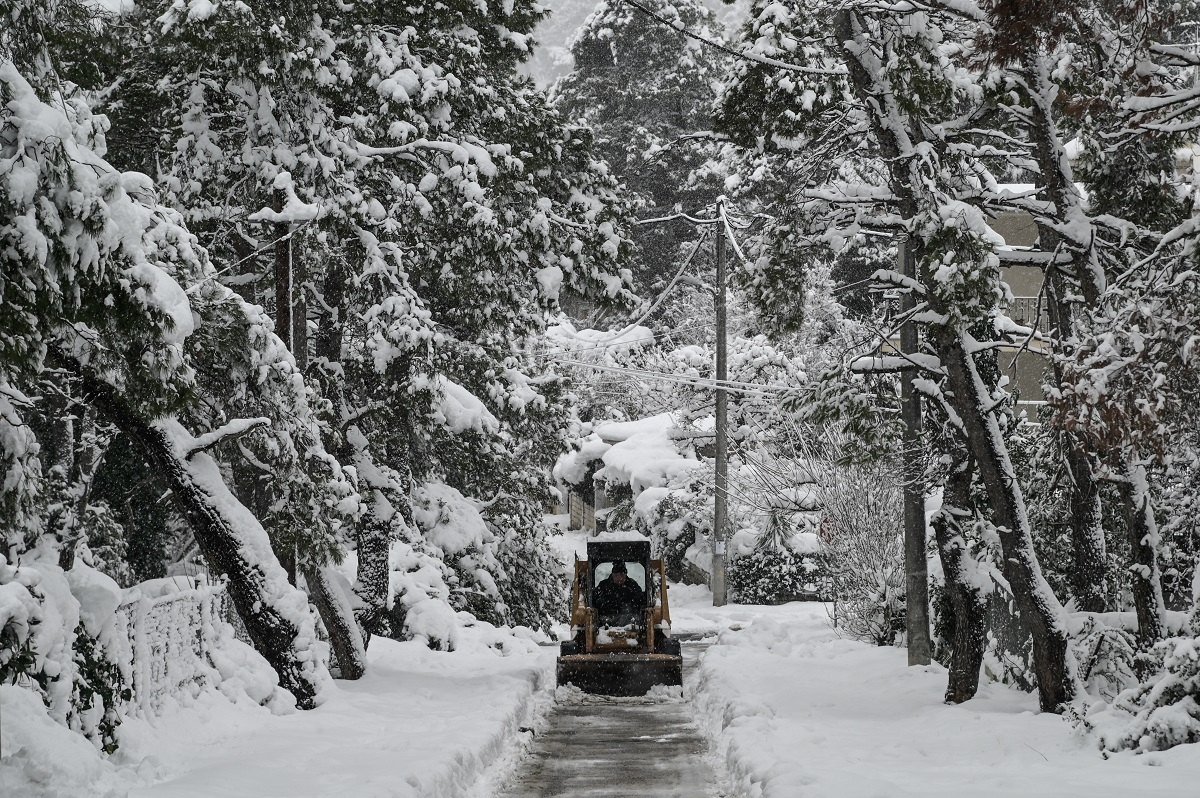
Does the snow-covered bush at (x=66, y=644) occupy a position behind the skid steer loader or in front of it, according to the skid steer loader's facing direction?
in front

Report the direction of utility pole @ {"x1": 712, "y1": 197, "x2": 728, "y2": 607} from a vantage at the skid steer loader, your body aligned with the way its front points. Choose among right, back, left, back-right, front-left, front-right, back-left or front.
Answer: back

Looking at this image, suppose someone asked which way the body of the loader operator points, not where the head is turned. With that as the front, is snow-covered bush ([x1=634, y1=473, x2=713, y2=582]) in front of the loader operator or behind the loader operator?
behind

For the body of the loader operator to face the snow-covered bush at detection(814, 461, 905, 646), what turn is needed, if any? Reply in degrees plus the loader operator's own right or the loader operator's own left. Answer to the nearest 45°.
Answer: approximately 135° to the loader operator's own left

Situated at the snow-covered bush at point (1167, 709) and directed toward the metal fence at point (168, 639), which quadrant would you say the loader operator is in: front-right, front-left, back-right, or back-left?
front-right

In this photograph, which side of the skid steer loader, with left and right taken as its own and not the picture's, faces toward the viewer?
front

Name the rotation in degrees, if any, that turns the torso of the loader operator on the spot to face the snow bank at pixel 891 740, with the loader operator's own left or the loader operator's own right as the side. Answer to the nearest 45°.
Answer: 0° — they already face it

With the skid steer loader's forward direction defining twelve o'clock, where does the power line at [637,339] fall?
The power line is roughly at 6 o'clock from the skid steer loader.

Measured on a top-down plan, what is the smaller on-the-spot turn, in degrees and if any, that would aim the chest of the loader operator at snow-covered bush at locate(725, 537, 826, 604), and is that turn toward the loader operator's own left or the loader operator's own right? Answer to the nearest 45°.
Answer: approximately 180°

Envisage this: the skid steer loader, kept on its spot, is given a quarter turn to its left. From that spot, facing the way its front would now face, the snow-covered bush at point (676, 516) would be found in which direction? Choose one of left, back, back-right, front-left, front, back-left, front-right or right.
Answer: left

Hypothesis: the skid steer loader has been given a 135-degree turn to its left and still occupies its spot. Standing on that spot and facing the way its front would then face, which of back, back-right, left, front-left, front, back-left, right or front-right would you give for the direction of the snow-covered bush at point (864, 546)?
front

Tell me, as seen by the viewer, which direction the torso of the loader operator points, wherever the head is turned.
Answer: toward the camera
